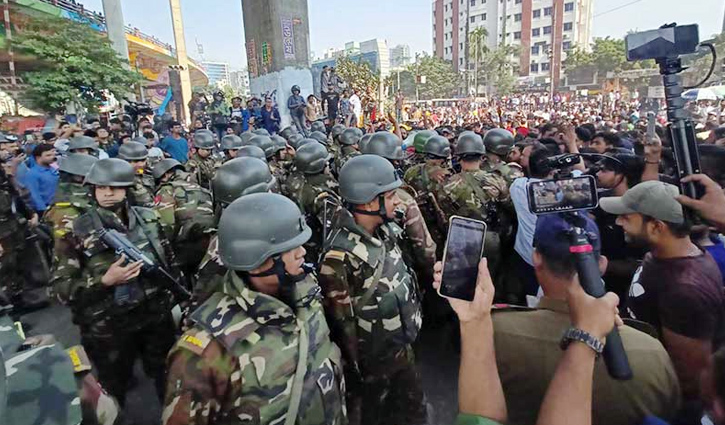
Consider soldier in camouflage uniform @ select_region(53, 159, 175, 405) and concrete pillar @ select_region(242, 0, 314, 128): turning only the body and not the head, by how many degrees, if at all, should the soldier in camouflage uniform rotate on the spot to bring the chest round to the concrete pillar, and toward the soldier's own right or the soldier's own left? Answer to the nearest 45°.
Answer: approximately 135° to the soldier's own left

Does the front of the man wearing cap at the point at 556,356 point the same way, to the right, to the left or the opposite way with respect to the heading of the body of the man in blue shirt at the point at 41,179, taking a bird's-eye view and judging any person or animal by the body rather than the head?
to the left

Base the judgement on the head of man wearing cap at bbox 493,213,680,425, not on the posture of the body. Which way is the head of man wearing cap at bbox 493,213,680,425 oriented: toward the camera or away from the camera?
away from the camera

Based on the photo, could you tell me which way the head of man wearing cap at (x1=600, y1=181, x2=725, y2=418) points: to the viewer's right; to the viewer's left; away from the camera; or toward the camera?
to the viewer's left

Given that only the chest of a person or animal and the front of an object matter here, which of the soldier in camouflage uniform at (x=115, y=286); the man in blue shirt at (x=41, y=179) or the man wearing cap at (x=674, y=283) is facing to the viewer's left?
the man wearing cap

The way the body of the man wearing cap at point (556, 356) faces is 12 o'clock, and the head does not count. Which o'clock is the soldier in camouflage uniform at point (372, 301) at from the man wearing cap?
The soldier in camouflage uniform is roughly at 10 o'clock from the man wearing cap.

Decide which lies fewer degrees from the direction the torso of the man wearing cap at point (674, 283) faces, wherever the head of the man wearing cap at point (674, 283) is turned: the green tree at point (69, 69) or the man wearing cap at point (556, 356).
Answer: the green tree

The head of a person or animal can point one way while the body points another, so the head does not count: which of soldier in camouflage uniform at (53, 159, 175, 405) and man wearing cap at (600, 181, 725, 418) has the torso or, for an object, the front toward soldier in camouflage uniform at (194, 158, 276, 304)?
the man wearing cap

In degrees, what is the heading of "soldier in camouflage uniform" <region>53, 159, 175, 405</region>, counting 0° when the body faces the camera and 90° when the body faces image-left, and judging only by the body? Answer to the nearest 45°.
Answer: approximately 0°

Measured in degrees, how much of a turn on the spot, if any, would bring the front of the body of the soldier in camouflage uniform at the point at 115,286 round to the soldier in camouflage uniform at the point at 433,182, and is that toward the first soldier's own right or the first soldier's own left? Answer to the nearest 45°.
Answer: approximately 90° to the first soldier's own left

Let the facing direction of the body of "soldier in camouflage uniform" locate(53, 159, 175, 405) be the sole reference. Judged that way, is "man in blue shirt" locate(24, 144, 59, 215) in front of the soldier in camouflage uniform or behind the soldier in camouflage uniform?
behind

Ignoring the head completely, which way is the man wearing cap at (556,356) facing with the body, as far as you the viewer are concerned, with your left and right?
facing away from the viewer
